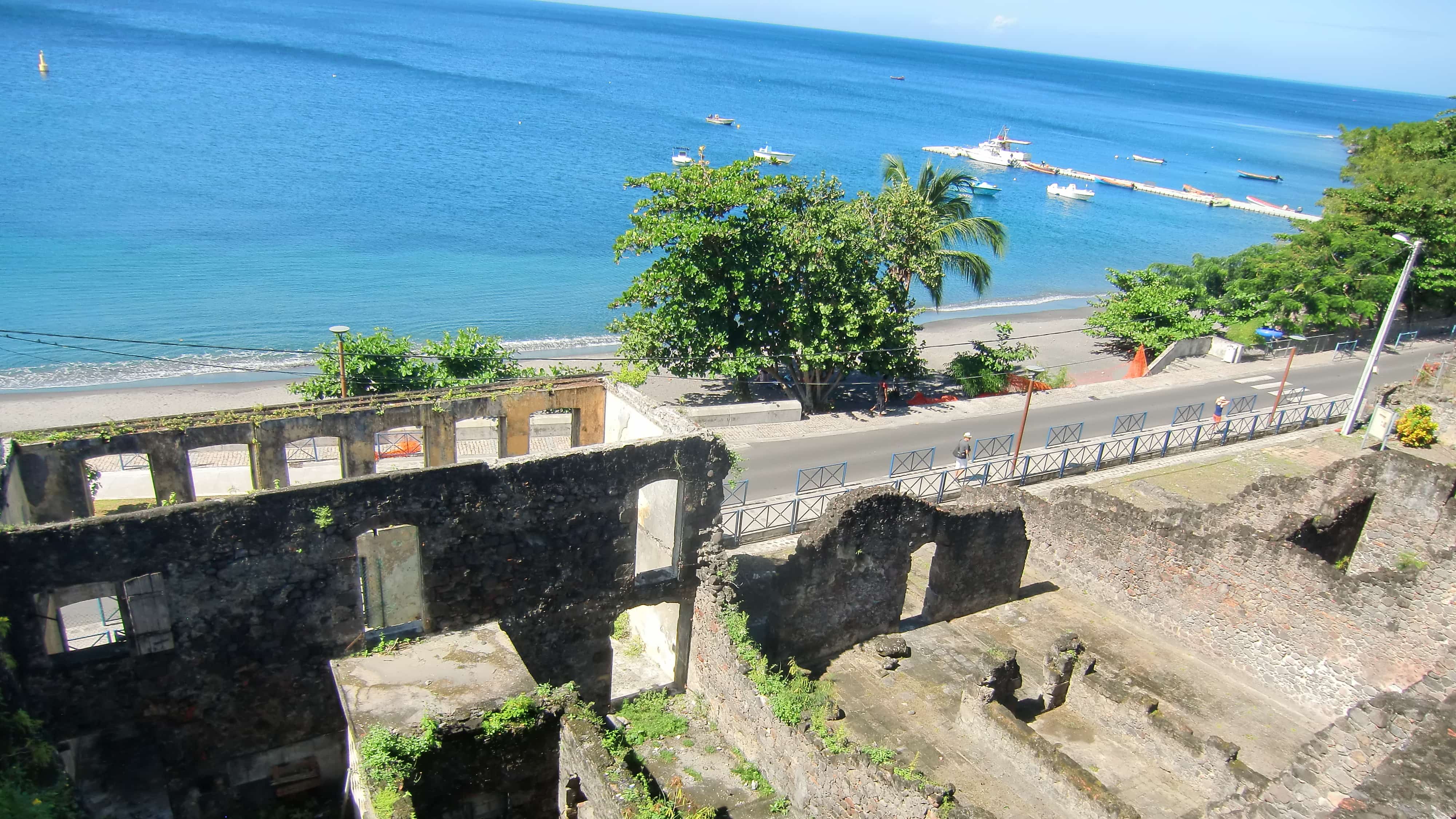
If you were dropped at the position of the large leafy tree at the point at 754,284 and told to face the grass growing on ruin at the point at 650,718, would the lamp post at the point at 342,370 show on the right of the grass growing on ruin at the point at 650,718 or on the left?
right

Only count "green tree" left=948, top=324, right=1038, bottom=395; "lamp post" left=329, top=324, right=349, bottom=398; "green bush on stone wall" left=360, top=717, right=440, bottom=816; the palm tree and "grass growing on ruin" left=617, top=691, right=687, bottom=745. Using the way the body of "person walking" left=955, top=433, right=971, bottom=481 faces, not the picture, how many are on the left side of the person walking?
2
